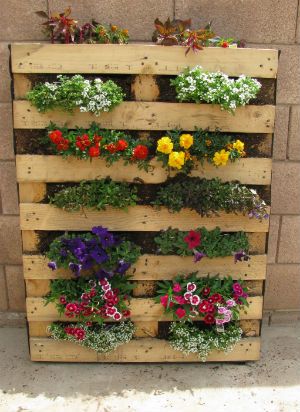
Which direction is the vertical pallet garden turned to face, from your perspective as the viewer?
facing the viewer
